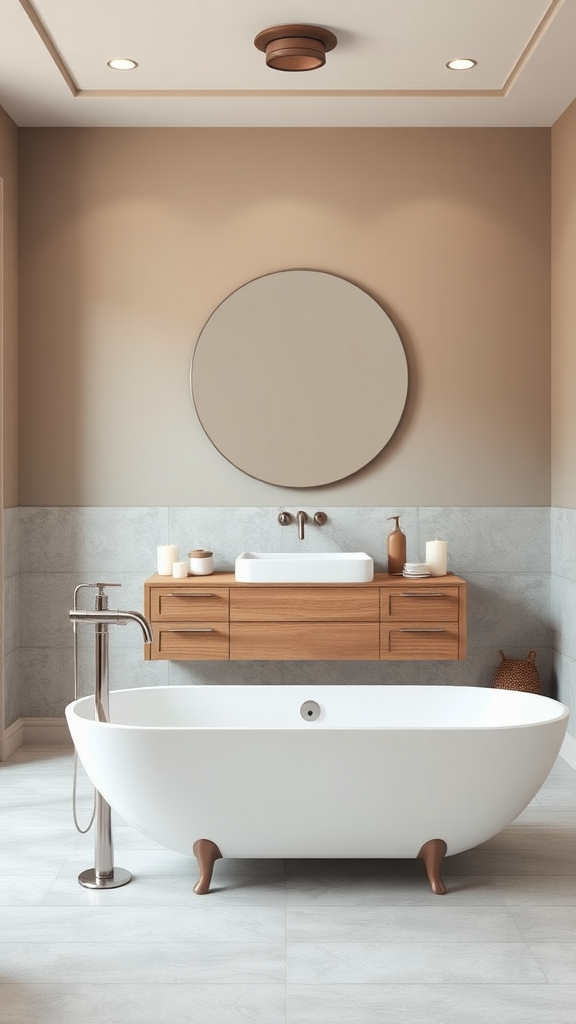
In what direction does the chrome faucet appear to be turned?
to the viewer's right

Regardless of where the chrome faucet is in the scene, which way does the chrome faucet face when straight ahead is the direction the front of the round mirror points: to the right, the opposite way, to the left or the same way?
to the left

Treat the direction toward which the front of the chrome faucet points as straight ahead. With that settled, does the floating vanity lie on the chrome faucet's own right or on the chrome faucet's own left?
on the chrome faucet's own left

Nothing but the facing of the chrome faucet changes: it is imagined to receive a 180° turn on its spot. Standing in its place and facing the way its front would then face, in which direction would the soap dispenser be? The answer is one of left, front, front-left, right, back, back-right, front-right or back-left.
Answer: back-right

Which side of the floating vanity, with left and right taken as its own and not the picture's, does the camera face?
front

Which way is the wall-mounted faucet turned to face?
toward the camera

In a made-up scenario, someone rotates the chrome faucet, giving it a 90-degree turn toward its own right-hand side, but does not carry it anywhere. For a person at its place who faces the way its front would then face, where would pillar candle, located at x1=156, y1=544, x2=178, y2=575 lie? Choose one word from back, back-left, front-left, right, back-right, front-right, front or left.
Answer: back

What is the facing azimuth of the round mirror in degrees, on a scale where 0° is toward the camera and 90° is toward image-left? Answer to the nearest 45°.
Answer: approximately 0°

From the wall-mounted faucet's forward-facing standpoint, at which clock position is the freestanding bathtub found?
The freestanding bathtub is roughly at 12 o'clock from the wall-mounted faucet.
